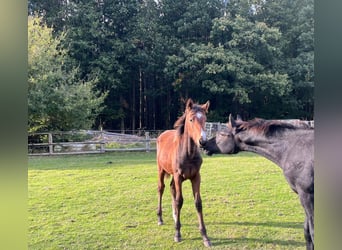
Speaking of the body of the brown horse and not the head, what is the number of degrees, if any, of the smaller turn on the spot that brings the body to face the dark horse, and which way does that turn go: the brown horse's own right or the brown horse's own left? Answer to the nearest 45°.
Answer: approximately 45° to the brown horse's own left

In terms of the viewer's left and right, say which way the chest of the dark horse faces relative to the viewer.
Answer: facing to the left of the viewer

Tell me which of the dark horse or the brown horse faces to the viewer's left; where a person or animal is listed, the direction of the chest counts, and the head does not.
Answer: the dark horse

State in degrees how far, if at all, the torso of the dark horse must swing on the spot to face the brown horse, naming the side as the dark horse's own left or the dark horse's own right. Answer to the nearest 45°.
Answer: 0° — it already faces it

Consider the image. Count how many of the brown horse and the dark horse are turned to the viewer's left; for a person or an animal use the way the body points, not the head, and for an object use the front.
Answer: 1

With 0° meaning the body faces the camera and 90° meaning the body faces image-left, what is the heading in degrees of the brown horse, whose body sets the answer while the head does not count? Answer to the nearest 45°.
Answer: approximately 315°
